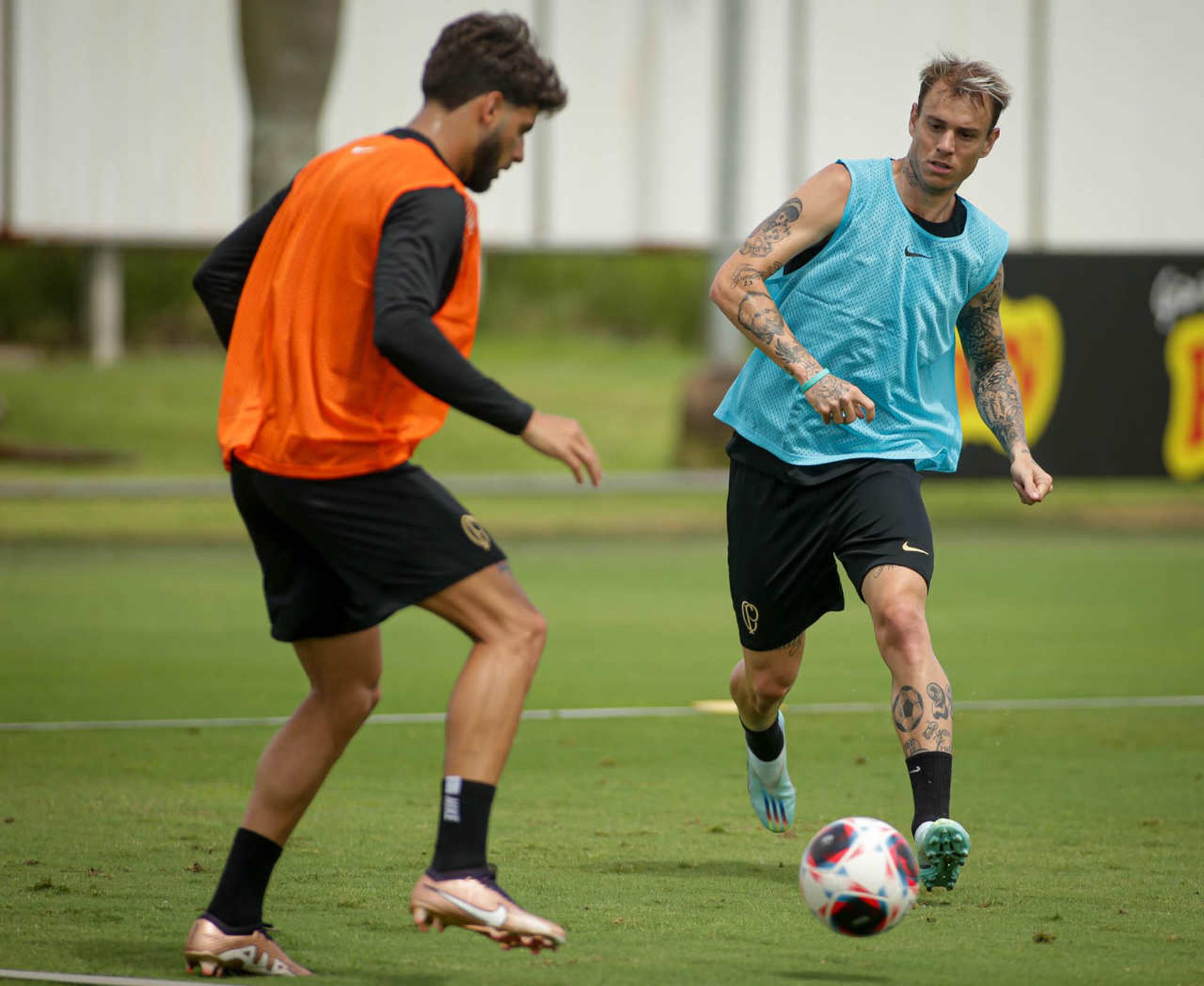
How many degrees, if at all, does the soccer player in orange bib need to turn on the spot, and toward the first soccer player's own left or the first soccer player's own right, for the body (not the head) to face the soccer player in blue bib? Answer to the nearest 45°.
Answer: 0° — they already face them

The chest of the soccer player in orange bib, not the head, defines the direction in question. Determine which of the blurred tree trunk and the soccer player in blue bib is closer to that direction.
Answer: the soccer player in blue bib

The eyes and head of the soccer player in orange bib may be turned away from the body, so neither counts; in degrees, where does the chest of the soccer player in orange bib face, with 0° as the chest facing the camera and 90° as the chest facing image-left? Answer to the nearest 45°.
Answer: approximately 225°

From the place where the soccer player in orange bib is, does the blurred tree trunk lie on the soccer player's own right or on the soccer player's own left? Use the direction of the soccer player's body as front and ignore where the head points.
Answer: on the soccer player's own left
